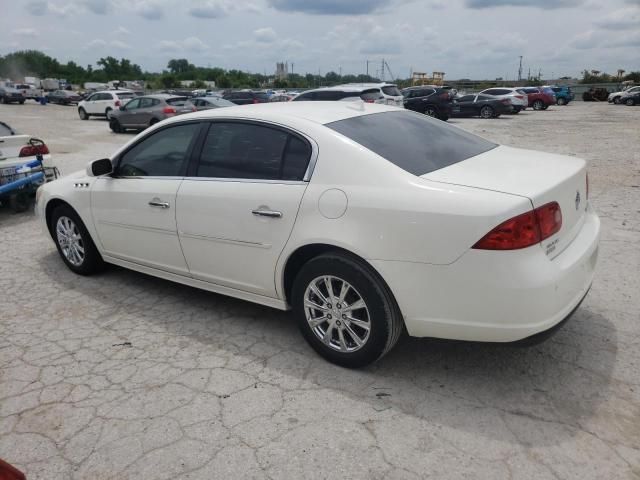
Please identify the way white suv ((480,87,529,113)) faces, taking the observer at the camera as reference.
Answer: facing away from the viewer and to the left of the viewer

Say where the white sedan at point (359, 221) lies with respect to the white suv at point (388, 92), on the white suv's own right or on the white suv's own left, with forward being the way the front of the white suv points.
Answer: on the white suv's own left

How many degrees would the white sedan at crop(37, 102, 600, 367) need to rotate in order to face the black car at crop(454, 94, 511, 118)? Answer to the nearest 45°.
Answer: approximately 45° to its right

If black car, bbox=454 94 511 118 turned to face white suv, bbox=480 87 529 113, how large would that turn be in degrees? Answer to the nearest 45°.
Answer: approximately 90° to its right

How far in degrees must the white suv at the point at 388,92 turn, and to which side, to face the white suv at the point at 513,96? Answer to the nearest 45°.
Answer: approximately 90° to its right

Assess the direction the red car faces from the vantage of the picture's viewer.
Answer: facing away from the viewer and to the left of the viewer

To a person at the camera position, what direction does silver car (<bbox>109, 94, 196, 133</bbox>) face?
facing away from the viewer and to the left of the viewer

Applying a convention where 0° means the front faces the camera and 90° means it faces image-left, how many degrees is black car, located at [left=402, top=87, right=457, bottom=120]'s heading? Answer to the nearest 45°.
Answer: approximately 135°

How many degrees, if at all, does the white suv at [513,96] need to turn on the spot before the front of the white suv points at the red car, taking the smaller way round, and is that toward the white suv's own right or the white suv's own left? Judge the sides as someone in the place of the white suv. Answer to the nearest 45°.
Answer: approximately 45° to the white suv's own right

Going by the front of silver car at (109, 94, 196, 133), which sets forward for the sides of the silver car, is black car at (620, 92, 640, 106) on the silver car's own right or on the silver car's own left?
on the silver car's own right

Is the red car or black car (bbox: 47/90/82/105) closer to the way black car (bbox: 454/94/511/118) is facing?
the black car
